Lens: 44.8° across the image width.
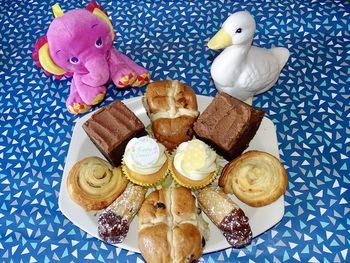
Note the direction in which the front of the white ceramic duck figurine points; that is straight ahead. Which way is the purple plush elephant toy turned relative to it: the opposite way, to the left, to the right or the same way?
to the left

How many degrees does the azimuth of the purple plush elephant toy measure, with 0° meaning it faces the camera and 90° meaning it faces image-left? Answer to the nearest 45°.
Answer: approximately 315°

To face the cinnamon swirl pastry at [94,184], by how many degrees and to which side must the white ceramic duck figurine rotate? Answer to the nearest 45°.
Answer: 0° — it already faces it

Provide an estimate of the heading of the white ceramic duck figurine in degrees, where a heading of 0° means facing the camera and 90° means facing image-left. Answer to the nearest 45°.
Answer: approximately 45°

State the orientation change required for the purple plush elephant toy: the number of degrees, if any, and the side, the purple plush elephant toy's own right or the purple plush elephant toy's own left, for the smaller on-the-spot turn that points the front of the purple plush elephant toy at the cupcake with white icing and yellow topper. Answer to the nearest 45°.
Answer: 0° — it already faces it
